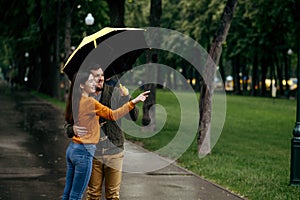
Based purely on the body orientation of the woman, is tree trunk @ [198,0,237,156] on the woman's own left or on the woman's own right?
on the woman's own left

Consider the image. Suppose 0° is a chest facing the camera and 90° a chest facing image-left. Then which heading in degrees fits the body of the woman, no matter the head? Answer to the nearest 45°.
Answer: approximately 270°

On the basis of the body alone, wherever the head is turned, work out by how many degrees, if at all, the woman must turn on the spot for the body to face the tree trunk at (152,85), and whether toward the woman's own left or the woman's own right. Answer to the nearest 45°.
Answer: approximately 90° to the woman's own left

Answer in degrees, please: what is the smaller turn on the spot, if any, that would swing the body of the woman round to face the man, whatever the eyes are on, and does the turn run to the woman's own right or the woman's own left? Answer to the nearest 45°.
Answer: approximately 45° to the woman's own left
